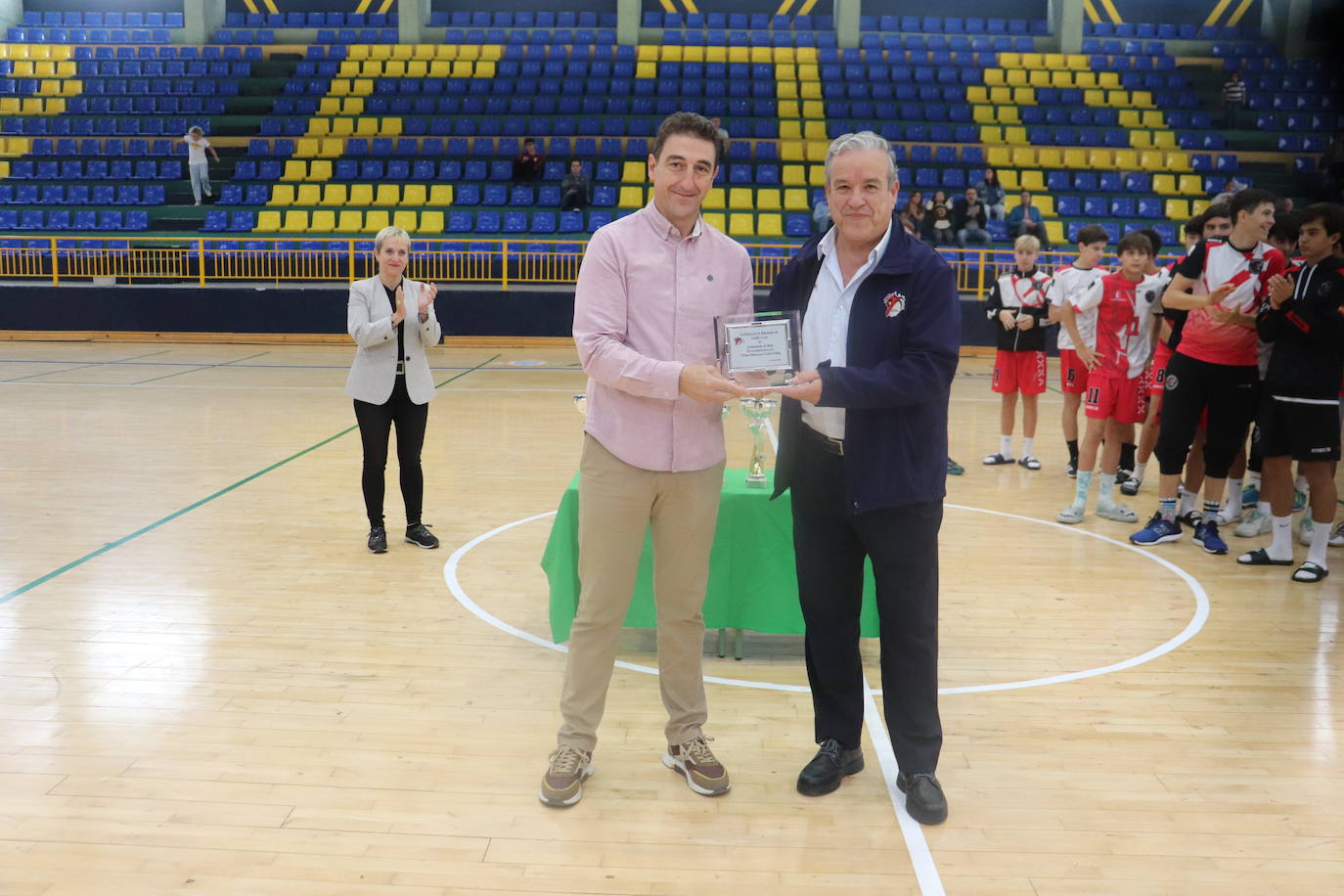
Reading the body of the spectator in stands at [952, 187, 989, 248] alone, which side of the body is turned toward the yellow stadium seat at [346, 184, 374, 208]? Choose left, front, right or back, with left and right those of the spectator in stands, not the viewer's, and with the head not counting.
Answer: right

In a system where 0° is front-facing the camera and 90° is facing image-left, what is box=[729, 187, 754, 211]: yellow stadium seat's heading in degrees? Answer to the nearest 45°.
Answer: approximately 0°

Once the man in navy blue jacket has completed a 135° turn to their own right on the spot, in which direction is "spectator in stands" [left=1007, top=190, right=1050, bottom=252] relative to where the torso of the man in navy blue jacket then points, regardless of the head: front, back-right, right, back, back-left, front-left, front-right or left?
front

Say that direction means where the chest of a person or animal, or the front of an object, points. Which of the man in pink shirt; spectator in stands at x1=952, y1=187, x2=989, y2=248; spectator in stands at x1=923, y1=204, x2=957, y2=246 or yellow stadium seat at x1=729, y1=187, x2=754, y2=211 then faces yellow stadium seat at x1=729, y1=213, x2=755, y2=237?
yellow stadium seat at x1=729, y1=187, x2=754, y2=211

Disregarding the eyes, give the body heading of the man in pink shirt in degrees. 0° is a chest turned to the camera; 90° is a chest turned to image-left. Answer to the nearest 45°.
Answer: approximately 315°
